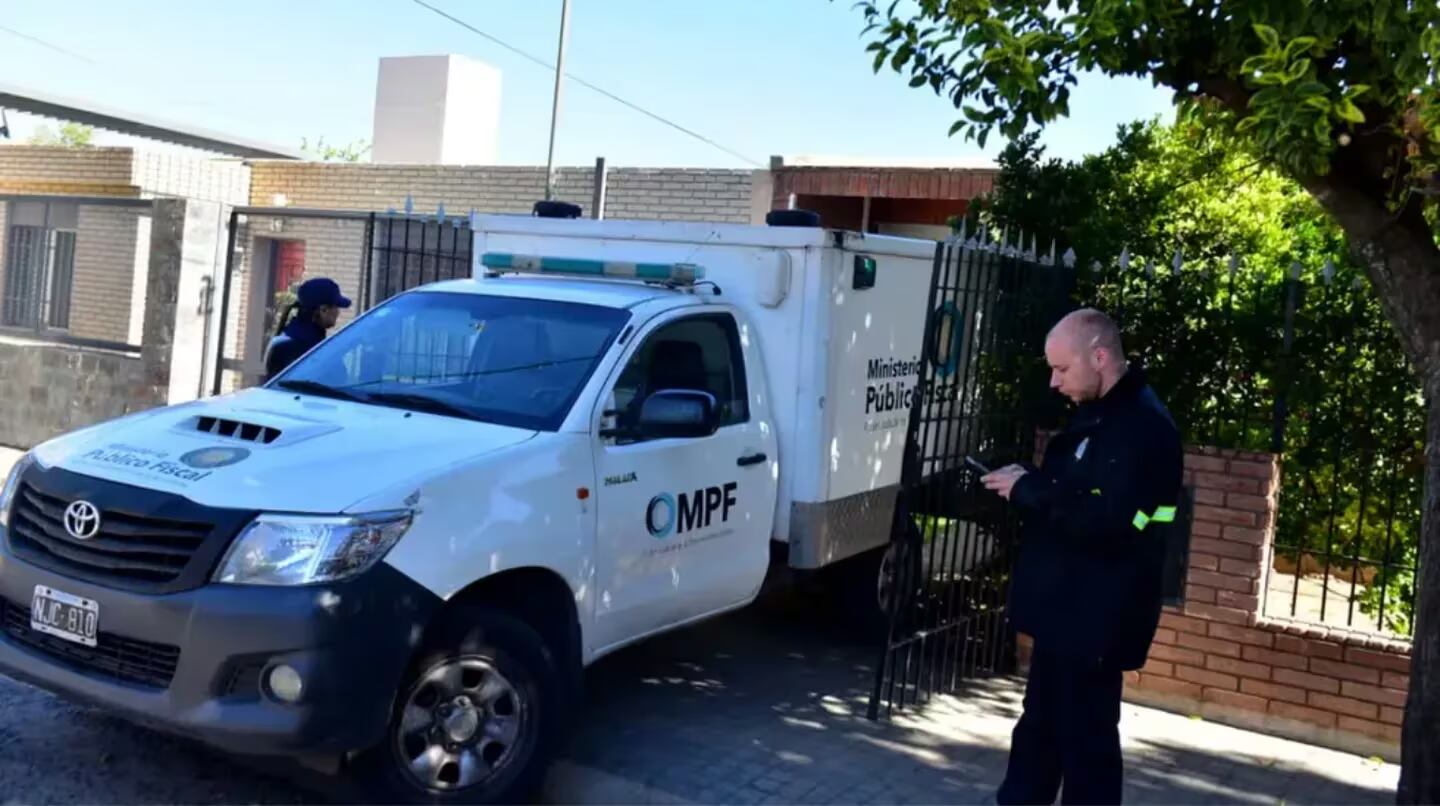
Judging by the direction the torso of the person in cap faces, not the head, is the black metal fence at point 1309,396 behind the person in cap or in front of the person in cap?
in front

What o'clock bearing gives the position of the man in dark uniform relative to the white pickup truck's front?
The man in dark uniform is roughly at 8 o'clock from the white pickup truck.

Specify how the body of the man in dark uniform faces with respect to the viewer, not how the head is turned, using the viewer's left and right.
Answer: facing the viewer and to the left of the viewer

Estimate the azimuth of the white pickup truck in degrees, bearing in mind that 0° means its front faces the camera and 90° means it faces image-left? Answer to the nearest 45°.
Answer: approximately 45°

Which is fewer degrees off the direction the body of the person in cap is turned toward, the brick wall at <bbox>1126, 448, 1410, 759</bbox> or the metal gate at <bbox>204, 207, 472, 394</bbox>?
the brick wall

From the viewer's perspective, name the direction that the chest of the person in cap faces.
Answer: to the viewer's right

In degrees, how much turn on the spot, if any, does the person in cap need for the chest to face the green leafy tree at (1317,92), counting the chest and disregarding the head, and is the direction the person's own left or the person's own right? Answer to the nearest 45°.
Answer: approximately 45° to the person's own right

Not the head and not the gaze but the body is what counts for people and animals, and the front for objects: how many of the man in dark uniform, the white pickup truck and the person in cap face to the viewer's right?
1

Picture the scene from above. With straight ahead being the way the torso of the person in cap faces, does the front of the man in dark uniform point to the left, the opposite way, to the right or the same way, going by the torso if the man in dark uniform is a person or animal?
the opposite way
